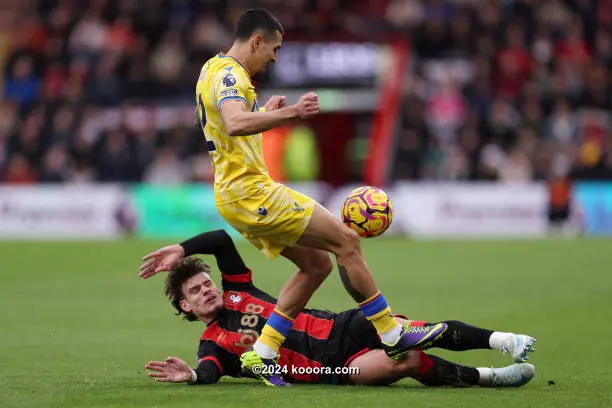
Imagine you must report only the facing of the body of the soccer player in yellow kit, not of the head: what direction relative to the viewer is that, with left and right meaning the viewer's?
facing to the right of the viewer

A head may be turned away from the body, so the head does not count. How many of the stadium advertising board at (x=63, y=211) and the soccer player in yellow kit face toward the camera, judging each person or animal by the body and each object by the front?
1

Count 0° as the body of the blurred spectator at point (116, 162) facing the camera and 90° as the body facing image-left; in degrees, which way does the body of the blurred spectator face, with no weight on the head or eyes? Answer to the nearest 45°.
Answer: approximately 0°

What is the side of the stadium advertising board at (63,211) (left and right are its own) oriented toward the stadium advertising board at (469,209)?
left

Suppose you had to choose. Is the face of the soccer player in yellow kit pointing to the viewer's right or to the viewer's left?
to the viewer's right

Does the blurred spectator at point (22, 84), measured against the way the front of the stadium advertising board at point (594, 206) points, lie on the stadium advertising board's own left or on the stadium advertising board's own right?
on the stadium advertising board's own right

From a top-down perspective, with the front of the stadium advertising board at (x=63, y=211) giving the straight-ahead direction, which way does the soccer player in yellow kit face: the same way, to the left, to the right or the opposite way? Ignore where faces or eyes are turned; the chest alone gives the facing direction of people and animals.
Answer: to the left
